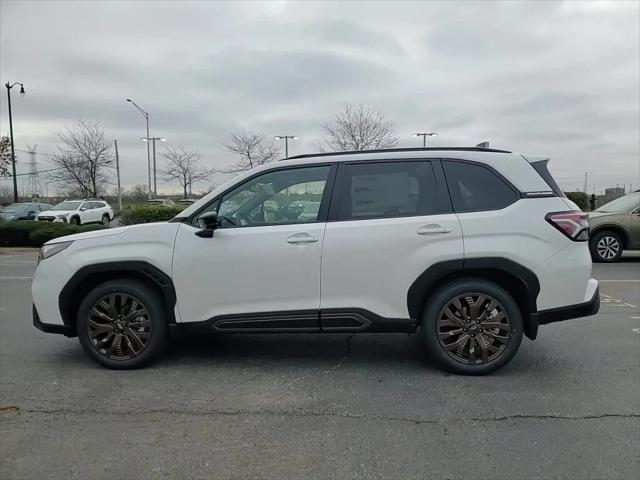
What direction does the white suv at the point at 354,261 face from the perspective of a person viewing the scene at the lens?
facing to the left of the viewer

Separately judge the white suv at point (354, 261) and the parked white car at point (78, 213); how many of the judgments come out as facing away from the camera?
0

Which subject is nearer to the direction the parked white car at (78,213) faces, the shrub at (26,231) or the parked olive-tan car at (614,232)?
the shrub

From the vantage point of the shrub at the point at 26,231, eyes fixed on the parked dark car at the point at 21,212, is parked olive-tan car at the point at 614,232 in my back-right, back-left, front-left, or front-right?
back-right

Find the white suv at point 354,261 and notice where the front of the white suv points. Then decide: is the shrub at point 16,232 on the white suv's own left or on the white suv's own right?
on the white suv's own right

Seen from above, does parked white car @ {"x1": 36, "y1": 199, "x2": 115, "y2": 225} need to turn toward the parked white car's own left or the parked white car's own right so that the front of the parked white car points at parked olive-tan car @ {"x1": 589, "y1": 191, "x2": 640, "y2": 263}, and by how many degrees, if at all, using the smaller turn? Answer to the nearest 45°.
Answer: approximately 90° to the parked white car's own left

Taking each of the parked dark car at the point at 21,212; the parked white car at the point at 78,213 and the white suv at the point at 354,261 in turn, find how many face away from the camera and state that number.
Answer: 0

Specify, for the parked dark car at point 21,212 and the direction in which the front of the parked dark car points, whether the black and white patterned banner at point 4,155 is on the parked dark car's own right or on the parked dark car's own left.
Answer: on the parked dark car's own right

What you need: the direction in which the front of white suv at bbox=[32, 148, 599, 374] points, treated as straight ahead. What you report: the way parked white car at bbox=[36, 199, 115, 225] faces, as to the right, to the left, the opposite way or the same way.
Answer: to the left

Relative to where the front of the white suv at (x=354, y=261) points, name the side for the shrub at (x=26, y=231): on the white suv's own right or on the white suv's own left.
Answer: on the white suv's own right

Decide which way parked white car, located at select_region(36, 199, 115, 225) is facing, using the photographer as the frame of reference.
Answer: facing the viewer and to the left of the viewer

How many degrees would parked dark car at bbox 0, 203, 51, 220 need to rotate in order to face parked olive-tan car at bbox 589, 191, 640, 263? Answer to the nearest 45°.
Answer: approximately 90° to its left

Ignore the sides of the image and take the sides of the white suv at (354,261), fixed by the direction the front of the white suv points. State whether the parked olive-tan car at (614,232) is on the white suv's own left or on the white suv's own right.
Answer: on the white suv's own right

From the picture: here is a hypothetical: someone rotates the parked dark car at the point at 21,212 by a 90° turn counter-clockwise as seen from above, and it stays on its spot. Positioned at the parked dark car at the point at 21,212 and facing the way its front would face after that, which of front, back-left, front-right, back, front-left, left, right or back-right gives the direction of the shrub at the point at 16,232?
front-right
